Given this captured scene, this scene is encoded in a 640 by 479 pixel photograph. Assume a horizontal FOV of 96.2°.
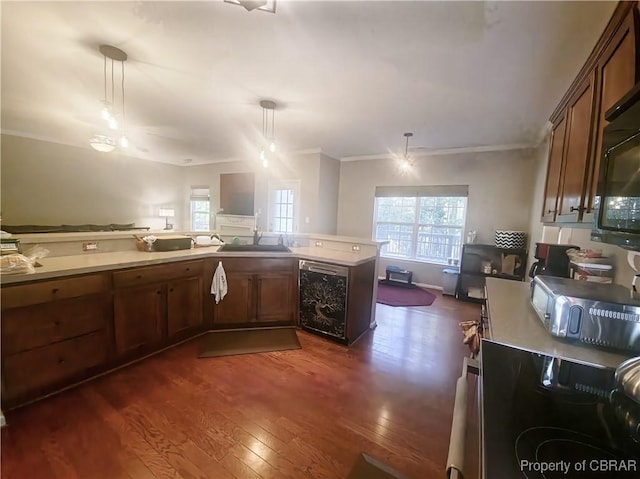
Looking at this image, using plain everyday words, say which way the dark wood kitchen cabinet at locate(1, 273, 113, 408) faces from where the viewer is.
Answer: facing the viewer and to the right of the viewer

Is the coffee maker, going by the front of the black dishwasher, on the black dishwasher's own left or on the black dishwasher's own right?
on the black dishwasher's own left

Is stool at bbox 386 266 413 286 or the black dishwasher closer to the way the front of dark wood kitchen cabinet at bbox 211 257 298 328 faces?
the black dishwasher

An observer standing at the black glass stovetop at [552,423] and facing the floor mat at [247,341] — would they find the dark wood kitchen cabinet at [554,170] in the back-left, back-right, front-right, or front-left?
front-right

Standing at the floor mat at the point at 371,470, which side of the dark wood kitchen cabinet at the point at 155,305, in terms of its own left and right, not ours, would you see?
front

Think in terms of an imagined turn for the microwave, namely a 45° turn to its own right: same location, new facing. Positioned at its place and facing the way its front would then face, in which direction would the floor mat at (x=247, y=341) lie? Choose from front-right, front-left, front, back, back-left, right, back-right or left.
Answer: front

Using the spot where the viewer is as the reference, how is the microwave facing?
facing the viewer and to the left of the viewer

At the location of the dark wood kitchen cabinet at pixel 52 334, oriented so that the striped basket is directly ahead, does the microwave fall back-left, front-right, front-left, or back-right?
front-right

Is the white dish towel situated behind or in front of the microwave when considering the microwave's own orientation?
in front

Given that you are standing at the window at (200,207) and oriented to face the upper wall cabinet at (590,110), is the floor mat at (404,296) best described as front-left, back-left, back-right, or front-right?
front-left

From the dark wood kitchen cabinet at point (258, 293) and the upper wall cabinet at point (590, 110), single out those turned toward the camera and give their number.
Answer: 1

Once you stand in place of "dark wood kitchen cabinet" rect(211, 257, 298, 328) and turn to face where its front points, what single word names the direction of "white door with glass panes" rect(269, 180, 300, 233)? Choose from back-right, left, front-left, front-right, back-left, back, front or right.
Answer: back

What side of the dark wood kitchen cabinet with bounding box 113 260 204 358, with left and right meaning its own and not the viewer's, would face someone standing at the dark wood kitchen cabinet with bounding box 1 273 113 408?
right

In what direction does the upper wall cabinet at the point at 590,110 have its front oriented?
to the viewer's left

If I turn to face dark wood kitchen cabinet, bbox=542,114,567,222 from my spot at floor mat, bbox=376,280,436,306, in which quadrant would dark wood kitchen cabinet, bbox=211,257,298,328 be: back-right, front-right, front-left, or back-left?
front-right

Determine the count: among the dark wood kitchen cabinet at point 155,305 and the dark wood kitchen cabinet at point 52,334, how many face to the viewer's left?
0

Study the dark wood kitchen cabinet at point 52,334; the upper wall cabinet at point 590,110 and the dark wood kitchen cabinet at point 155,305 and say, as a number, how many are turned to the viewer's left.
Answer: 1

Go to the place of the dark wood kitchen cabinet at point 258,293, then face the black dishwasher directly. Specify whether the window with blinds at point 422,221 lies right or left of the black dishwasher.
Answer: left

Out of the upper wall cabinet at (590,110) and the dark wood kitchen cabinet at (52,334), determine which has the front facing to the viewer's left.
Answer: the upper wall cabinet

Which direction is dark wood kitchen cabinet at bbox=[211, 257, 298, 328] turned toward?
toward the camera
